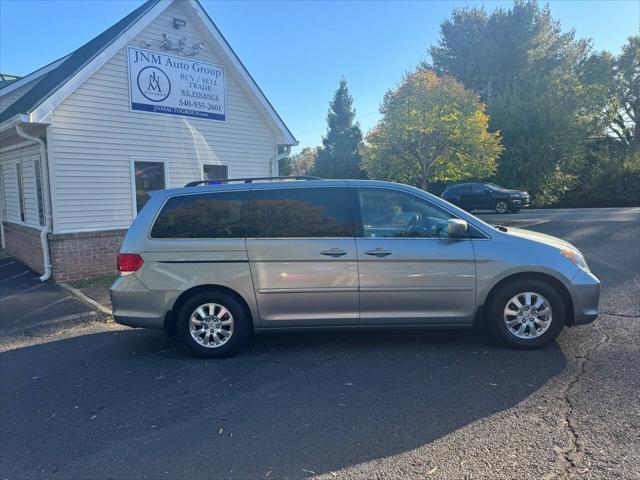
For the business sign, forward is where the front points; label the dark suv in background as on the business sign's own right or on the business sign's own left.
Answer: on the business sign's own left

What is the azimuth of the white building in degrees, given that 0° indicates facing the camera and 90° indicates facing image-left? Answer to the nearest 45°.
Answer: approximately 315°

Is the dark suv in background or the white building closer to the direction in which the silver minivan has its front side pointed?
the dark suv in background

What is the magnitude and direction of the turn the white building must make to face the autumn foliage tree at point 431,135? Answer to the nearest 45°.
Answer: approximately 90° to its left

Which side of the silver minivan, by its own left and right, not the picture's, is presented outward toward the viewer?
right

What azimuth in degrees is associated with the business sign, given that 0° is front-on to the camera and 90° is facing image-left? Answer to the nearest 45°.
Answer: approximately 315°

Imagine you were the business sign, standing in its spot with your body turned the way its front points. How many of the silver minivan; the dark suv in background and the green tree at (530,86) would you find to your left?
2

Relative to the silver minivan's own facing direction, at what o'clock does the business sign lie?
The business sign is roughly at 8 o'clock from the silver minivan.

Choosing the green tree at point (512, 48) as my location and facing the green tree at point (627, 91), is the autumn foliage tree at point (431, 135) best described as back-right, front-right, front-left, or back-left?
back-right

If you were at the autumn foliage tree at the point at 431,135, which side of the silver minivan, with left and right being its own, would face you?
left
